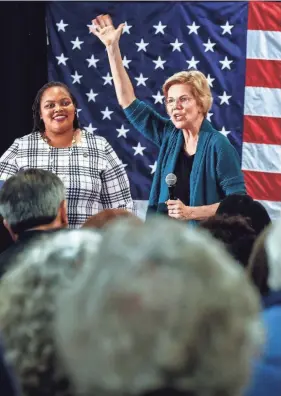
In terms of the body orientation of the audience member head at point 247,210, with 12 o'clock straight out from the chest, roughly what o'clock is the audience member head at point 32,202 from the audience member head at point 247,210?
the audience member head at point 32,202 is roughly at 8 o'clock from the audience member head at point 247,210.

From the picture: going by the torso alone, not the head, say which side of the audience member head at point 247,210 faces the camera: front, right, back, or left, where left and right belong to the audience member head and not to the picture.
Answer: back

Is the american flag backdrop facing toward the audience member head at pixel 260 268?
yes

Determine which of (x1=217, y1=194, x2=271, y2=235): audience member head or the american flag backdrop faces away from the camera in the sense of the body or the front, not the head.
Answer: the audience member head

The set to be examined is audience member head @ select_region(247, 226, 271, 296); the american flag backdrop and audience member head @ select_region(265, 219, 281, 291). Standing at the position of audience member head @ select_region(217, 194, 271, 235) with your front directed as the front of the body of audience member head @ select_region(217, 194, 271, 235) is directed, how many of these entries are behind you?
2

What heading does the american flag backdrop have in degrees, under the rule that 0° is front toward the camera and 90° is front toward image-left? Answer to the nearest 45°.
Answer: approximately 0°

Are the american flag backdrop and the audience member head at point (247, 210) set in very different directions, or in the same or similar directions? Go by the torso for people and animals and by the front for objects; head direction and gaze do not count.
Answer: very different directions

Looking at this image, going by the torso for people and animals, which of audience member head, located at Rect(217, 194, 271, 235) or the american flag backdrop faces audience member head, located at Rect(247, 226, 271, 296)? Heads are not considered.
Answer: the american flag backdrop

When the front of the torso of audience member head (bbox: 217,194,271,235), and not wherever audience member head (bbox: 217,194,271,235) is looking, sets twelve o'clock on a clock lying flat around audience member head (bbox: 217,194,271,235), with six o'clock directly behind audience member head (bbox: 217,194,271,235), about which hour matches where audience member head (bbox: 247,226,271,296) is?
audience member head (bbox: 247,226,271,296) is roughly at 6 o'clock from audience member head (bbox: 217,194,271,235).

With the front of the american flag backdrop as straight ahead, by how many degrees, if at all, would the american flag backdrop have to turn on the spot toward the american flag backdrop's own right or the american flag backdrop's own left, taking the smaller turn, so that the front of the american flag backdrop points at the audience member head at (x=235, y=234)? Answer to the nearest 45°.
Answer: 0° — it already faces them

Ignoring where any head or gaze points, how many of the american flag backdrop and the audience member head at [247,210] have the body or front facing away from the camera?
1
